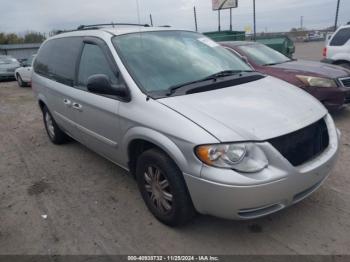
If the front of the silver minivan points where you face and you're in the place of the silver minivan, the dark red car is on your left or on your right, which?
on your left

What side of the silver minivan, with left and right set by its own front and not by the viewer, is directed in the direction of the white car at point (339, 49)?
left

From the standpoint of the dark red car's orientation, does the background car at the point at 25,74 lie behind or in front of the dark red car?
behind

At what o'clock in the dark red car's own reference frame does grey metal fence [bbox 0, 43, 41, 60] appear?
The grey metal fence is roughly at 6 o'clock from the dark red car.

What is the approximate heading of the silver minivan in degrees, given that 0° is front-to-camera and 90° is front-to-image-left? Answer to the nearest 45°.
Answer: approximately 315°

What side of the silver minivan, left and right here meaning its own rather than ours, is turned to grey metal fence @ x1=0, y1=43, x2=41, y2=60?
back

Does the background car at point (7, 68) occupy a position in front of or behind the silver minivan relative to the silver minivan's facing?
behind

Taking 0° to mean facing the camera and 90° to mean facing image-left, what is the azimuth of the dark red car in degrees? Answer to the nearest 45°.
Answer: approximately 315°
